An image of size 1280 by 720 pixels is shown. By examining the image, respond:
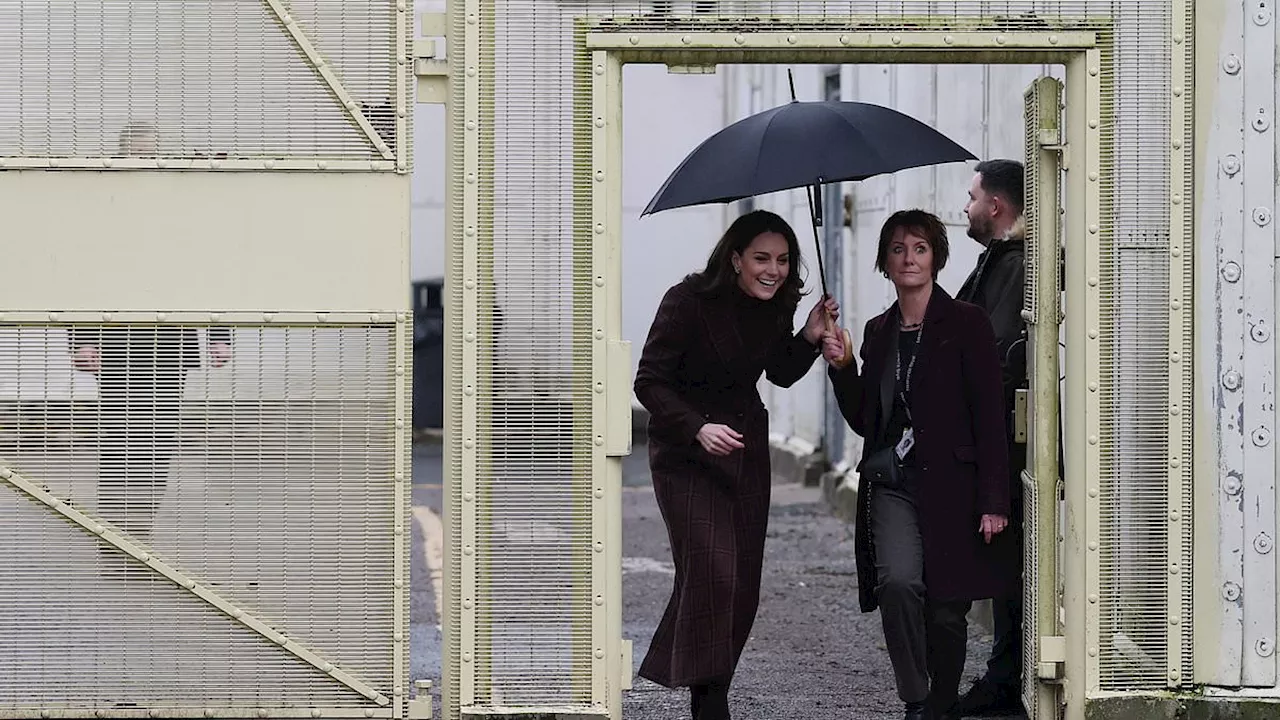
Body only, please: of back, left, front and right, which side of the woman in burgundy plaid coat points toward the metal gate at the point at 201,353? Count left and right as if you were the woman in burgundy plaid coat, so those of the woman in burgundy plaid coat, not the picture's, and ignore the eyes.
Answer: right

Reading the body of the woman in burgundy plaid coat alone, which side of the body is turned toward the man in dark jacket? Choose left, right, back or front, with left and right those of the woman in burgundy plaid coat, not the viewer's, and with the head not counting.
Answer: left

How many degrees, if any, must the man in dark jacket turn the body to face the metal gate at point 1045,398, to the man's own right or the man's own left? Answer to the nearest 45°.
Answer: approximately 90° to the man's own left

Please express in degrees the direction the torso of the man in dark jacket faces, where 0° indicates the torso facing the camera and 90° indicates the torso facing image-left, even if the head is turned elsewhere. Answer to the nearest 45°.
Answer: approximately 90°

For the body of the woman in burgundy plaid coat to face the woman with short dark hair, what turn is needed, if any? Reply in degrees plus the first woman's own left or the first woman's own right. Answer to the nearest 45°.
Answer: approximately 45° to the first woman's own left

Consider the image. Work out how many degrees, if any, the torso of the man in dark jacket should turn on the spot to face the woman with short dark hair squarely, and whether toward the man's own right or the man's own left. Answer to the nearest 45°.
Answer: approximately 90° to the man's own left

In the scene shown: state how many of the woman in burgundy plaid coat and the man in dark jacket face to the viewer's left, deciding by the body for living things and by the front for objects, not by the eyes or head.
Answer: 1

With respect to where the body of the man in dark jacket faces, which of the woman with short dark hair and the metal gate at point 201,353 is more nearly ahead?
the metal gate

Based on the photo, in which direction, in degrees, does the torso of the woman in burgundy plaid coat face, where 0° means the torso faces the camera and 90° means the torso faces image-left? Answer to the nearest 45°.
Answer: approximately 315°
